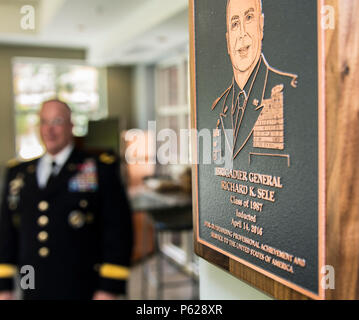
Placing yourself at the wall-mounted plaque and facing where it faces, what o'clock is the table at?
The table is roughly at 4 o'clock from the wall-mounted plaque.

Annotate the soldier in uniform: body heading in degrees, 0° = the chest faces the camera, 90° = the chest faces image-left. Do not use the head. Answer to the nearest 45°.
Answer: approximately 45°

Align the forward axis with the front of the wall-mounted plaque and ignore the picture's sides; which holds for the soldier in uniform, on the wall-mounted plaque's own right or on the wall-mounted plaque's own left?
on the wall-mounted plaque's own right

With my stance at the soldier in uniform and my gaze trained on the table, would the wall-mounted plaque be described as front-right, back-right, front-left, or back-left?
back-right

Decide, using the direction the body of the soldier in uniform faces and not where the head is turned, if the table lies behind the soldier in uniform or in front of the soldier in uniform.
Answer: behind

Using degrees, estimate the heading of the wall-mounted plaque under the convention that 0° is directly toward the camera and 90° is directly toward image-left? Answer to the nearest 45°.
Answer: approximately 45°

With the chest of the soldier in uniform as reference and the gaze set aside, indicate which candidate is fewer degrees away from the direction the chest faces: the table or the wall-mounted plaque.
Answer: the wall-mounted plaque

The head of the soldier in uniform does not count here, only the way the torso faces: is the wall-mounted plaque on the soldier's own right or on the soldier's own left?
on the soldier's own left
